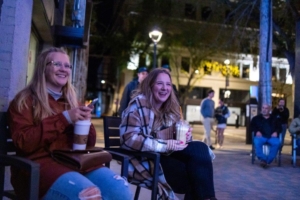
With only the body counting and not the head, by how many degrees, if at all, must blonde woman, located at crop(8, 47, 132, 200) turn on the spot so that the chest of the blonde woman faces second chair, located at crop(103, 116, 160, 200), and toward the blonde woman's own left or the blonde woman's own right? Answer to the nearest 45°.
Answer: approximately 90° to the blonde woman's own left

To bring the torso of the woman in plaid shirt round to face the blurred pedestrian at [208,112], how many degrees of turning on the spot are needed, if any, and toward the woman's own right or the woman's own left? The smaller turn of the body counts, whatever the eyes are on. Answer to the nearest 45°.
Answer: approximately 135° to the woman's own left

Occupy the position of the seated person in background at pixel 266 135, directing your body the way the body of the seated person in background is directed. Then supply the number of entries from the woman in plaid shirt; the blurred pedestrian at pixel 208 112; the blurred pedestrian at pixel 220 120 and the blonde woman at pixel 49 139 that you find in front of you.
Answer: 2

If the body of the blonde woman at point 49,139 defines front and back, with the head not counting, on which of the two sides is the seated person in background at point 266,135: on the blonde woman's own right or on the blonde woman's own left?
on the blonde woman's own left

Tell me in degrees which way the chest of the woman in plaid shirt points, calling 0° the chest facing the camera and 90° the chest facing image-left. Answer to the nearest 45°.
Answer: approximately 315°

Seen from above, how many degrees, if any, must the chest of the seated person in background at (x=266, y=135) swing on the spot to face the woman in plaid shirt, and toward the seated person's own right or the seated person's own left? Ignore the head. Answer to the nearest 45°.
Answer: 0° — they already face them

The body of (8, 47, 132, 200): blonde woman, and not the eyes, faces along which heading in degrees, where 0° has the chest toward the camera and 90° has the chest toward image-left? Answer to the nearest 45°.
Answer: approximately 315°

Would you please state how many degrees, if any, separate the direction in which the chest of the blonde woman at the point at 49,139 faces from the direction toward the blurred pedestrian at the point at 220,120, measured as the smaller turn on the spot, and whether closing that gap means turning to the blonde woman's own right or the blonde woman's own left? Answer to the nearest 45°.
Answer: approximately 90° to the blonde woman's own left

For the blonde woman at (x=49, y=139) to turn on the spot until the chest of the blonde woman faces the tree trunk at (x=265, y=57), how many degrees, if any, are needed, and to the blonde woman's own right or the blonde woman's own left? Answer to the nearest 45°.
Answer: approximately 90° to the blonde woman's own left
